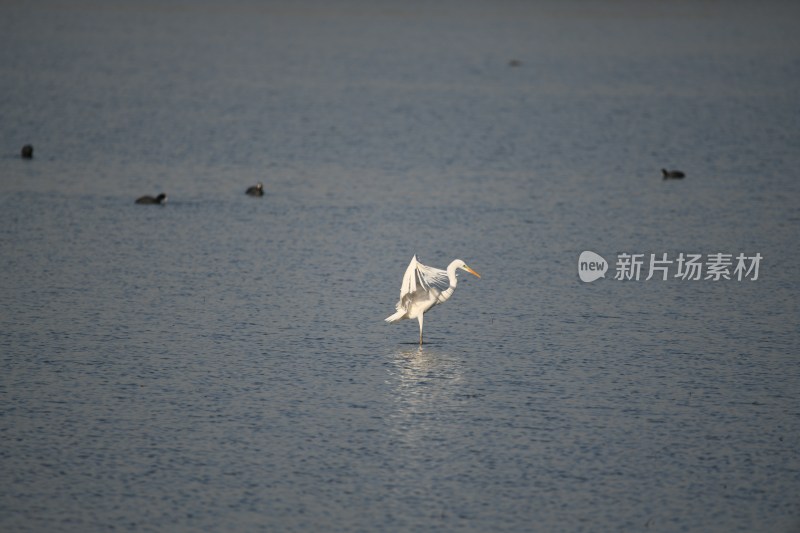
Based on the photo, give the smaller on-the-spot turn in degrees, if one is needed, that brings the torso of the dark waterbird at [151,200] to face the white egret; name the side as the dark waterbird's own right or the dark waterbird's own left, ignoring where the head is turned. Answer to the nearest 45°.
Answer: approximately 90° to the dark waterbird's own right

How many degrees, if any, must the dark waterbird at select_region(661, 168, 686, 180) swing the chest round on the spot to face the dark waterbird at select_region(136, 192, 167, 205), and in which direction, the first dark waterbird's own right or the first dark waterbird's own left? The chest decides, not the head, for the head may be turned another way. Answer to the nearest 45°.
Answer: approximately 45° to the first dark waterbird's own left

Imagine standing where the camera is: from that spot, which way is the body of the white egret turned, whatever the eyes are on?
to the viewer's right

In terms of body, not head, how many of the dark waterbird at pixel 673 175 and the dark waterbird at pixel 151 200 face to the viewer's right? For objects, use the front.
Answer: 1

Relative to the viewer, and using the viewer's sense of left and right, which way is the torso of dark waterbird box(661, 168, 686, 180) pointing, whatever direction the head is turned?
facing to the left of the viewer

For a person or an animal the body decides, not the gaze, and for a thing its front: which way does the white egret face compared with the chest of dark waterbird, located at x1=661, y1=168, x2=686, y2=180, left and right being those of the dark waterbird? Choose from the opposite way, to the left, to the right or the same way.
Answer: the opposite way

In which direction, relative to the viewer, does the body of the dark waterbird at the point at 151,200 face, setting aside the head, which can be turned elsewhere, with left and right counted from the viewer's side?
facing to the right of the viewer

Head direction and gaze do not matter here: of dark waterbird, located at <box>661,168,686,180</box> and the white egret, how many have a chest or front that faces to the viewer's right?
1

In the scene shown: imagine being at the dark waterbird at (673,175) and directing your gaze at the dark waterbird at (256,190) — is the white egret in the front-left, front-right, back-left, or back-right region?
front-left

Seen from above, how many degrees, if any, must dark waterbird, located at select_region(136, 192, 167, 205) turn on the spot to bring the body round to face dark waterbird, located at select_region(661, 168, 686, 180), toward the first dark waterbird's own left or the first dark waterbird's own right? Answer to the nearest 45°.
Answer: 0° — it already faces it

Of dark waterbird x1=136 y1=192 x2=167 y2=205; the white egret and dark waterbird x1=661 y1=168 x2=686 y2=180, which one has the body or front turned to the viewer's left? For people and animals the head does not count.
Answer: dark waterbird x1=661 y1=168 x2=686 y2=180

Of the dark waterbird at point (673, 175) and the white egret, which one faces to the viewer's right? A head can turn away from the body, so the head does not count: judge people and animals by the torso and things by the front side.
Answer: the white egret

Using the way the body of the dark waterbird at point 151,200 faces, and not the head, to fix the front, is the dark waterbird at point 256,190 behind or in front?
in front
